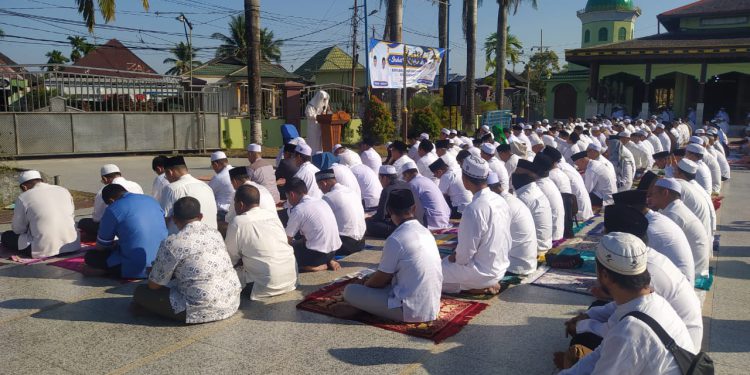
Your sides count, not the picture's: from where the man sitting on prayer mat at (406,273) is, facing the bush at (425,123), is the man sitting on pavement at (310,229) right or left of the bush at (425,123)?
left

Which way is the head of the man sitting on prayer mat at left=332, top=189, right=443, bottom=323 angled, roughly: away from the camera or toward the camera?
away from the camera

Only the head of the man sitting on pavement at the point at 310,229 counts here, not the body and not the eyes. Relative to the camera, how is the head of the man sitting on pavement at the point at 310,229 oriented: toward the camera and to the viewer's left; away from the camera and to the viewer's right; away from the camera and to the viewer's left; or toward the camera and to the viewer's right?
away from the camera and to the viewer's left

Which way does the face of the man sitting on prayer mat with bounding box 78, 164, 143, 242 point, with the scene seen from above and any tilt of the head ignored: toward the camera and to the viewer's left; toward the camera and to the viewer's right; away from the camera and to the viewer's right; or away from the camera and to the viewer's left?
away from the camera and to the viewer's left

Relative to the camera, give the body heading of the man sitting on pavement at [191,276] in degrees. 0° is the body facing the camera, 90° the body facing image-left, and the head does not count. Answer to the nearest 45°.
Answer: approximately 135°

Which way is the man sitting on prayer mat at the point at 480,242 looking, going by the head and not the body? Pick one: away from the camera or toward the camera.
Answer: away from the camera

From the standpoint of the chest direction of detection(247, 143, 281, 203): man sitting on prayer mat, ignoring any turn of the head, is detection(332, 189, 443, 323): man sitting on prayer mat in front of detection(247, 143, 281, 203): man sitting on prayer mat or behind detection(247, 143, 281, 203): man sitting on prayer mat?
behind
